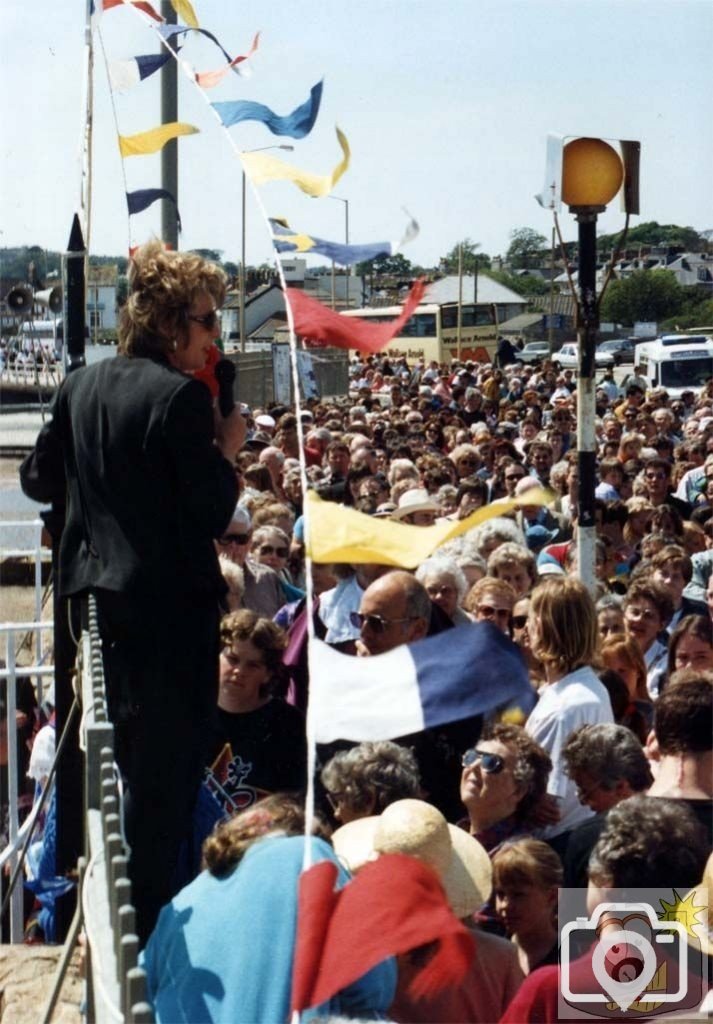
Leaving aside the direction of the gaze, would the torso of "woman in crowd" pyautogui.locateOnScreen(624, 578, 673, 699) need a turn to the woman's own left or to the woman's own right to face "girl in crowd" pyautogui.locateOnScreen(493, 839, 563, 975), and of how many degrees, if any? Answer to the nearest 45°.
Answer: approximately 45° to the woman's own left

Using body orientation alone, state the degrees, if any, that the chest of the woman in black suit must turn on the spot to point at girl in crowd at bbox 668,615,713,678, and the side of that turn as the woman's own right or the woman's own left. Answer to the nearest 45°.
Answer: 0° — they already face them

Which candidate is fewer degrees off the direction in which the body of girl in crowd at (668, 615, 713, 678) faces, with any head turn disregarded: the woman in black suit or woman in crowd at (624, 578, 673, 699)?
the woman in black suit

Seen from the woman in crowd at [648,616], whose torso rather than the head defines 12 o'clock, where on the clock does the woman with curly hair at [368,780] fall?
The woman with curly hair is roughly at 11 o'clock from the woman in crowd.

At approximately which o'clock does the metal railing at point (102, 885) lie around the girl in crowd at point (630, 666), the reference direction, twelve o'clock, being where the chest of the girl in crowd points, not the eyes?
The metal railing is roughly at 11 o'clock from the girl in crowd.

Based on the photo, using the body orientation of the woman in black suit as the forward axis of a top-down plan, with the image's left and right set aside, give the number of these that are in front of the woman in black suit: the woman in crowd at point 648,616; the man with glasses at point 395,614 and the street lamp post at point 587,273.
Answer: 3

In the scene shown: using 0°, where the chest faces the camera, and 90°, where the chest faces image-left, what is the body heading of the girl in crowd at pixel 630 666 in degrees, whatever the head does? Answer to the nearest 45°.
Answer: approximately 45°
